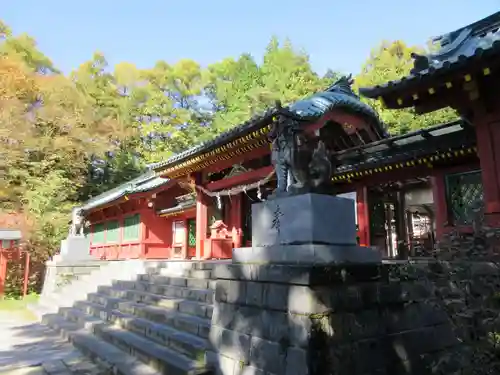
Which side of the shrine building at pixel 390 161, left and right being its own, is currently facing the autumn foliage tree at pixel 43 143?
right

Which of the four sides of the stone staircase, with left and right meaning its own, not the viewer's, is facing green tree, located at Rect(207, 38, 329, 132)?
back

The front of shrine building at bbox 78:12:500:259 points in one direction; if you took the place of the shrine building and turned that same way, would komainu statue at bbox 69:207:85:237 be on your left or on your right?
on your right

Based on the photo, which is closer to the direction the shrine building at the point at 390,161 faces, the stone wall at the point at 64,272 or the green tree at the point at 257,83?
the stone wall

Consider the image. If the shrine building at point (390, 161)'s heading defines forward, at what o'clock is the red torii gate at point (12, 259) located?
The red torii gate is roughly at 2 o'clock from the shrine building.

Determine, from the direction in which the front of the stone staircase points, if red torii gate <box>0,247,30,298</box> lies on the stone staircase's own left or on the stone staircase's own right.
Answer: on the stone staircase's own right

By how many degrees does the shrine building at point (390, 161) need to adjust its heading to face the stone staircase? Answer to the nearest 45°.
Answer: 0° — it already faces it

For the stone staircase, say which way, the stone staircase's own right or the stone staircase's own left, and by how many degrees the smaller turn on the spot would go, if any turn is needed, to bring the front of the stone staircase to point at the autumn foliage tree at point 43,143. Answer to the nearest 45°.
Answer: approximately 135° to the stone staircase's own right

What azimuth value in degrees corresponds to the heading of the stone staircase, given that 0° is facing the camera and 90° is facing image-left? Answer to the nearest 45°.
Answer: approximately 45°

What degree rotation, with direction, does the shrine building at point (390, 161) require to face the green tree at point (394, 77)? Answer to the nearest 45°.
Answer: approximately 135° to its right
